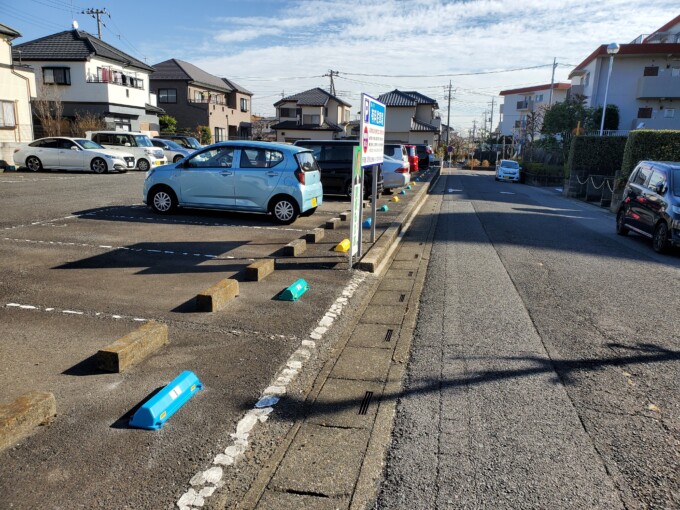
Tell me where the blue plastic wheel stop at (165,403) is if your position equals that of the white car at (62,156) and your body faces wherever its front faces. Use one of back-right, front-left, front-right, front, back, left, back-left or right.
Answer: front-right

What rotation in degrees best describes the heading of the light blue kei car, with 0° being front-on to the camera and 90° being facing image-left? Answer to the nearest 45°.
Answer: approximately 135°

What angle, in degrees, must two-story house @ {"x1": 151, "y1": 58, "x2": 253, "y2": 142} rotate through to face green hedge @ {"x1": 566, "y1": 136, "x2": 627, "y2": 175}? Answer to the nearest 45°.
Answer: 0° — it already faces it

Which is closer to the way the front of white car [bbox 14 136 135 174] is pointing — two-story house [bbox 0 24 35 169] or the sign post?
the sign post

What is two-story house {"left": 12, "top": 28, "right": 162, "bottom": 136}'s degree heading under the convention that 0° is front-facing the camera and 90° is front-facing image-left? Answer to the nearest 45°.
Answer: approximately 315°

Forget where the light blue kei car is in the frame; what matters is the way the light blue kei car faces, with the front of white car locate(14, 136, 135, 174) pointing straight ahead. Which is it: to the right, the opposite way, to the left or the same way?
the opposite way

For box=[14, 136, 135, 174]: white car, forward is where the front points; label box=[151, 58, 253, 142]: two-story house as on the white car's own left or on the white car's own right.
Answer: on the white car's own left

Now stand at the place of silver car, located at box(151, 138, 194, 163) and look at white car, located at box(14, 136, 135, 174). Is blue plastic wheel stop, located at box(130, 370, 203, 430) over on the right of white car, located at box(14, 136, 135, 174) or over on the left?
left

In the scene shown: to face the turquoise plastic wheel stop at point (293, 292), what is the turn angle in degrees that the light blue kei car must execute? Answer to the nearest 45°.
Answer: approximately 135° to its left

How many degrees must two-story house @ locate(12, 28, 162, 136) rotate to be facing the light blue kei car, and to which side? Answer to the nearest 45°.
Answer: approximately 45° to its right

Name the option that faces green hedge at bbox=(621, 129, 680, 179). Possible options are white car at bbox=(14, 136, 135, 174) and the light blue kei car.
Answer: the white car
